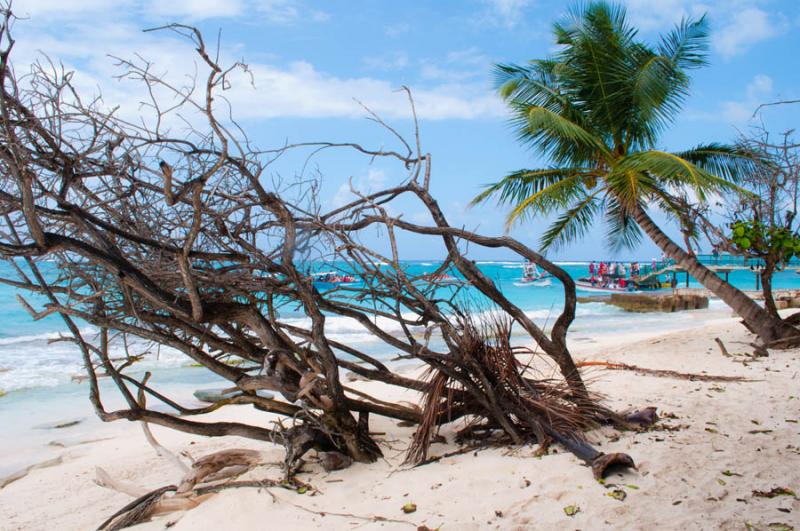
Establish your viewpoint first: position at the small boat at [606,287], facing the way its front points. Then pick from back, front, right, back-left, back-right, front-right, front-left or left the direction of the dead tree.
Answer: left

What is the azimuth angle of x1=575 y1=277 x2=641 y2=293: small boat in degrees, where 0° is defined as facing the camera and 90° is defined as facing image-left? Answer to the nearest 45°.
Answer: approximately 90°
